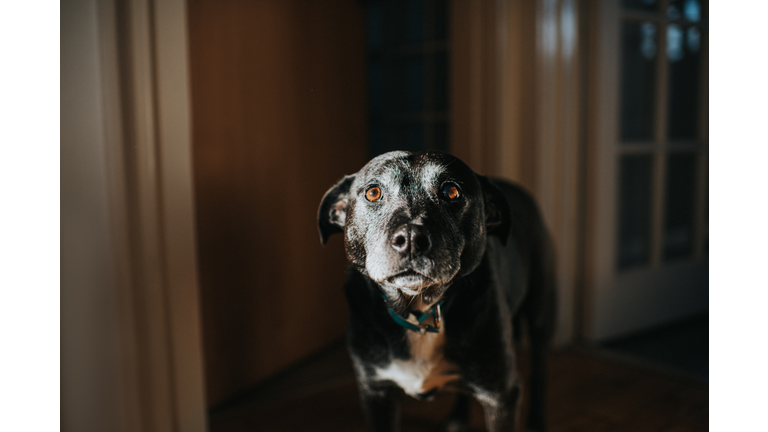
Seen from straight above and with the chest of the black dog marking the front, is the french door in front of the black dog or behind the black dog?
behind

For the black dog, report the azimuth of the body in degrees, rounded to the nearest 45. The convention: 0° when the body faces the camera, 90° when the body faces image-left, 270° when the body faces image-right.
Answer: approximately 0°
